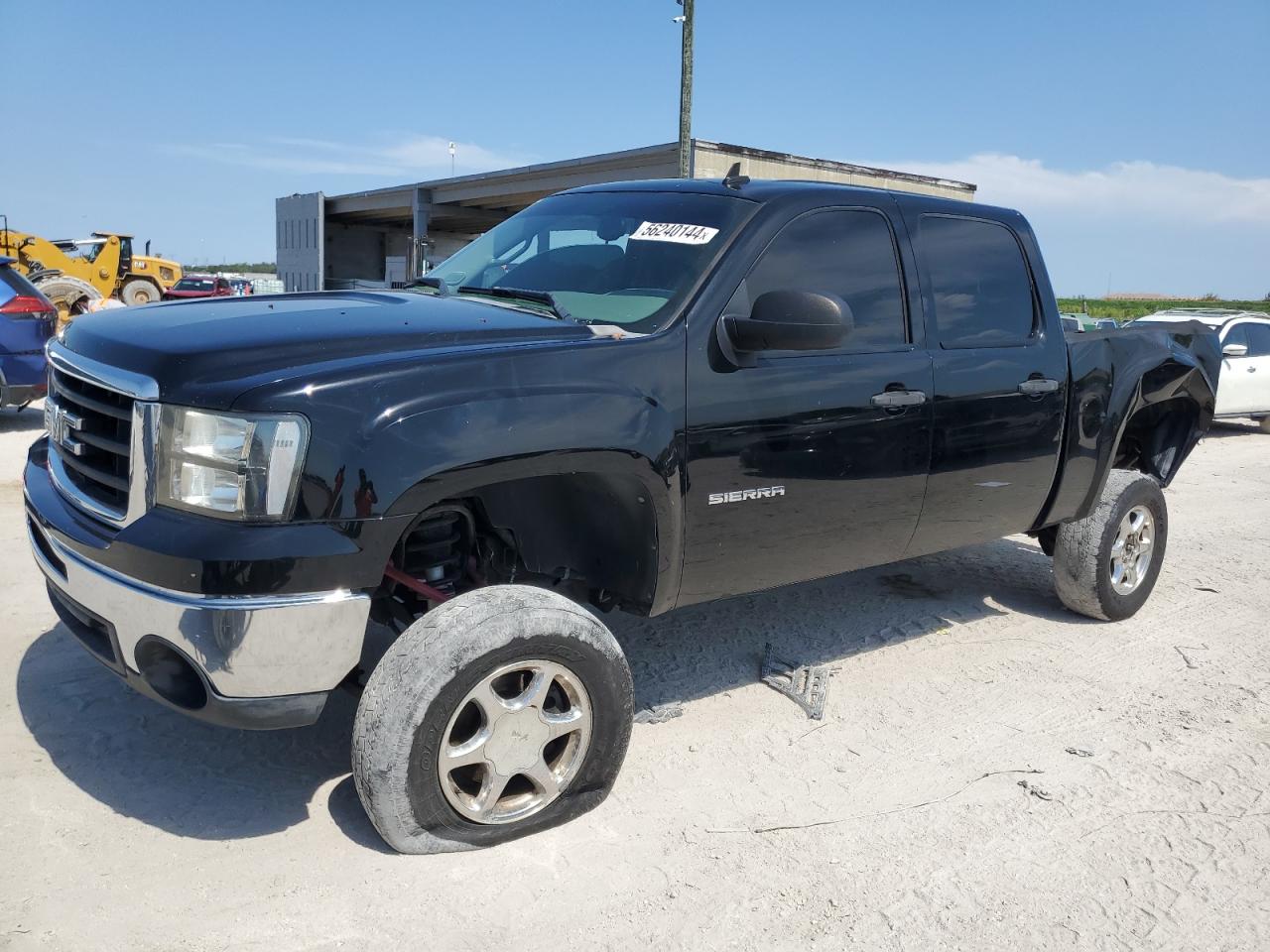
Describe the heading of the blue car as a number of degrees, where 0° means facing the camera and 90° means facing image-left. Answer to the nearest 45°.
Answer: approximately 135°

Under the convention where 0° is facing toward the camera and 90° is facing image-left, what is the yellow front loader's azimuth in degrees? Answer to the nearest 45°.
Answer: approximately 45°

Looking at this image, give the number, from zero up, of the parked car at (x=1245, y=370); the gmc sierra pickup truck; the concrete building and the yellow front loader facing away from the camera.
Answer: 0

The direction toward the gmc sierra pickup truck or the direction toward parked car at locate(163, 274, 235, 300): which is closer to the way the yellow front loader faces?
the gmc sierra pickup truck

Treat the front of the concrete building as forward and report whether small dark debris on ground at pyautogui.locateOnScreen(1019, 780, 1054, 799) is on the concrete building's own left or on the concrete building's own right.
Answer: on the concrete building's own left

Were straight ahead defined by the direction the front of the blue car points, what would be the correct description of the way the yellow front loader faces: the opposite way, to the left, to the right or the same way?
to the left

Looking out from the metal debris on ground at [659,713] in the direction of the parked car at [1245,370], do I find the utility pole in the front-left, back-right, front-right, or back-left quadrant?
front-left

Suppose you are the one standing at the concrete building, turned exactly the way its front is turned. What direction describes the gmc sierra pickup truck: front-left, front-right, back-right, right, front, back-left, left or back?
front-left

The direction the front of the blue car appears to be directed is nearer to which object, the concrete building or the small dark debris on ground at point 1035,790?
the concrete building

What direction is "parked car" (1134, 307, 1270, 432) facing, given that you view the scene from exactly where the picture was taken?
facing the viewer and to the left of the viewer

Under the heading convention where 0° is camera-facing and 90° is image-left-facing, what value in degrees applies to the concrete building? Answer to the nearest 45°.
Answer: approximately 45°

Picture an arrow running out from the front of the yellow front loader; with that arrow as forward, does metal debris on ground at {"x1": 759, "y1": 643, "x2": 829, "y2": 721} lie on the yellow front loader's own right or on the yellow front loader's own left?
on the yellow front loader's own left

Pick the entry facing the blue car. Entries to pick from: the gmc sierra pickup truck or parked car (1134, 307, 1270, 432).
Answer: the parked car

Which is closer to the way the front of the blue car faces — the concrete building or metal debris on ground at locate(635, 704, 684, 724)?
the concrete building
